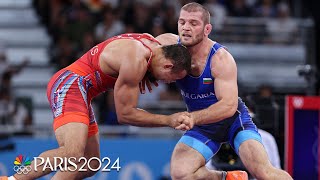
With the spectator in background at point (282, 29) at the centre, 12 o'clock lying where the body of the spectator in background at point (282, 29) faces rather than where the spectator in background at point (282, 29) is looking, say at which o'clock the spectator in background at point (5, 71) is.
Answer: the spectator in background at point (5, 71) is roughly at 2 o'clock from the spectator in background at point (282, 29).

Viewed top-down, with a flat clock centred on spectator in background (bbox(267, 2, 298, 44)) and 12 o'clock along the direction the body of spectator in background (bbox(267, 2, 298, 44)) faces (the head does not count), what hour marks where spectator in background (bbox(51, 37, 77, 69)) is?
spectator in background (bbox(51, 37, 77, 69)) is roughly at 2 o'clock from spectator in background (bbox(267, 2, 298, 44)).

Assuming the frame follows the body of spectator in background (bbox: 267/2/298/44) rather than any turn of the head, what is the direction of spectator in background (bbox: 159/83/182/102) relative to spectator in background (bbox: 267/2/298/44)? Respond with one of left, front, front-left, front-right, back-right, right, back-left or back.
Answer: front-right

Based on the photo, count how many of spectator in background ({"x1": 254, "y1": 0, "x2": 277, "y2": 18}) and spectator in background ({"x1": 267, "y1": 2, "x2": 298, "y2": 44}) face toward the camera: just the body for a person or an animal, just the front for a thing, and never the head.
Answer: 2

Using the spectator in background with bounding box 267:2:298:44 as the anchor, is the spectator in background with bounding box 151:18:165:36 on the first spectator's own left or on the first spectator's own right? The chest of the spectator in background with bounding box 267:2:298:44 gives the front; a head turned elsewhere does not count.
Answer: on the first spectator's own right

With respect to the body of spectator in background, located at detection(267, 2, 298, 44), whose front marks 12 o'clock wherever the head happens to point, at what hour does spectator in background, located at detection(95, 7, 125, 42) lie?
spectator in background, located at detection(95, 7, 125, 42) is roughly at 2 o'clock from spectator in background, located at detection(267, 2, 298, 44).
